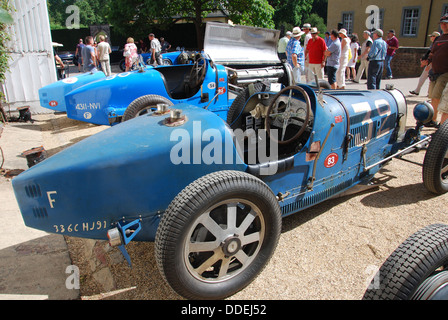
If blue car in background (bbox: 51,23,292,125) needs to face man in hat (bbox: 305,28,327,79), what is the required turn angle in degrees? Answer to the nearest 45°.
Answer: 0° — it already faces them

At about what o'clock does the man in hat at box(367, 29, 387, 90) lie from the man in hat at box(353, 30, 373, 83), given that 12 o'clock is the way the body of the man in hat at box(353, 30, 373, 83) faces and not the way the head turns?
the man in hat at box(367, 29, 387, 90) is roughly at 9 o'clock from the man in hat at box(353, 30, 373, 83).

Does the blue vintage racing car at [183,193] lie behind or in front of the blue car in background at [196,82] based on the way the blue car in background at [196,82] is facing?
behind

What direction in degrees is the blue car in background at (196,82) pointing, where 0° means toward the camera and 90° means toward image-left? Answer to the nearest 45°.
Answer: approximately 225°

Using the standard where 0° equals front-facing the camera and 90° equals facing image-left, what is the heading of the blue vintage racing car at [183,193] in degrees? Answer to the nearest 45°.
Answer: approximately 225°
